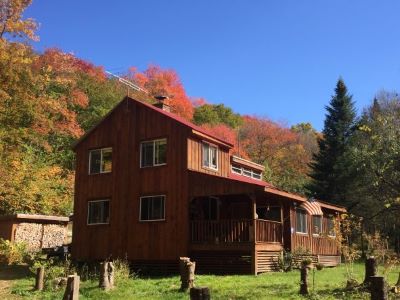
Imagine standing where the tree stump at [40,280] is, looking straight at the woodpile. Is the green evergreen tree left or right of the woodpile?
right

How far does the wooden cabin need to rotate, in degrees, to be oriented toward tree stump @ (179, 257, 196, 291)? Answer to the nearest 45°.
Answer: approximately 45° to its right

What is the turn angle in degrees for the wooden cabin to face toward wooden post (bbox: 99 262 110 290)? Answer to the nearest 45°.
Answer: approximately 45° to its right

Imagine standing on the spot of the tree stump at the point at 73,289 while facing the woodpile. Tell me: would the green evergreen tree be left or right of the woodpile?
right

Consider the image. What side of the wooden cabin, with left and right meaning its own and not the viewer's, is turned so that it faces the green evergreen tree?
left

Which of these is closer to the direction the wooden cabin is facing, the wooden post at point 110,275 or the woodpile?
the wooden post

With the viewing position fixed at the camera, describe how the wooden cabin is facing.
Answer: facing the viewer and to the right of the viewer

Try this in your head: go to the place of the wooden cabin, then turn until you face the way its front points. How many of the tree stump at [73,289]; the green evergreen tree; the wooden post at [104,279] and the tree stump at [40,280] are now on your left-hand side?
1

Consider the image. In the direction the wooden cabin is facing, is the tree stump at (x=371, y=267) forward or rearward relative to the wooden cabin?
forward

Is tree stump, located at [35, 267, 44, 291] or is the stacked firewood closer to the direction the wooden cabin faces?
the tree stump

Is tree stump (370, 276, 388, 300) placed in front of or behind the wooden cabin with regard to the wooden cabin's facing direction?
in front
